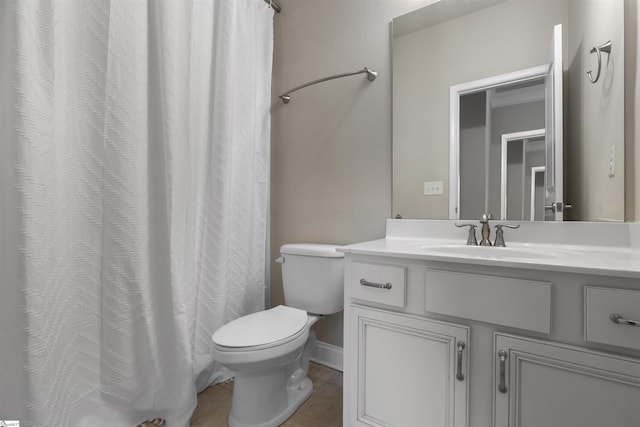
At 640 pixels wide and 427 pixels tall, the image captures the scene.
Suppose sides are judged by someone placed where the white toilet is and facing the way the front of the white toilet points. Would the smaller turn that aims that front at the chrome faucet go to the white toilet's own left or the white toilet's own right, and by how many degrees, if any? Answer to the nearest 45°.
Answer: approximately 135° to the white toilet's own left

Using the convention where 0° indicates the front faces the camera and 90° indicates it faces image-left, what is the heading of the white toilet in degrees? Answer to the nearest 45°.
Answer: approximately 45°

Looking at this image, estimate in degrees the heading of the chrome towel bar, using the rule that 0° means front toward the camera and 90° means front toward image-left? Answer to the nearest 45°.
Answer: approximately 45°

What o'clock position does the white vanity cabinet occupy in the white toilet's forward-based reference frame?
The white vanity cabinet is roughly at 9 o'clock from the white toilet.
